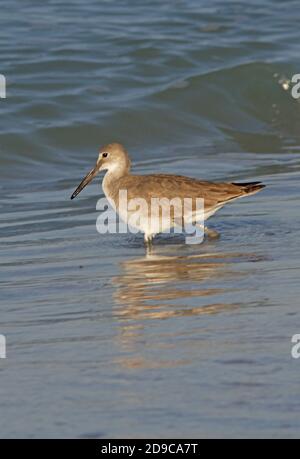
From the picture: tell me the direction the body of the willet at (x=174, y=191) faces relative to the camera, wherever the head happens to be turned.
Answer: to the viewer's left
